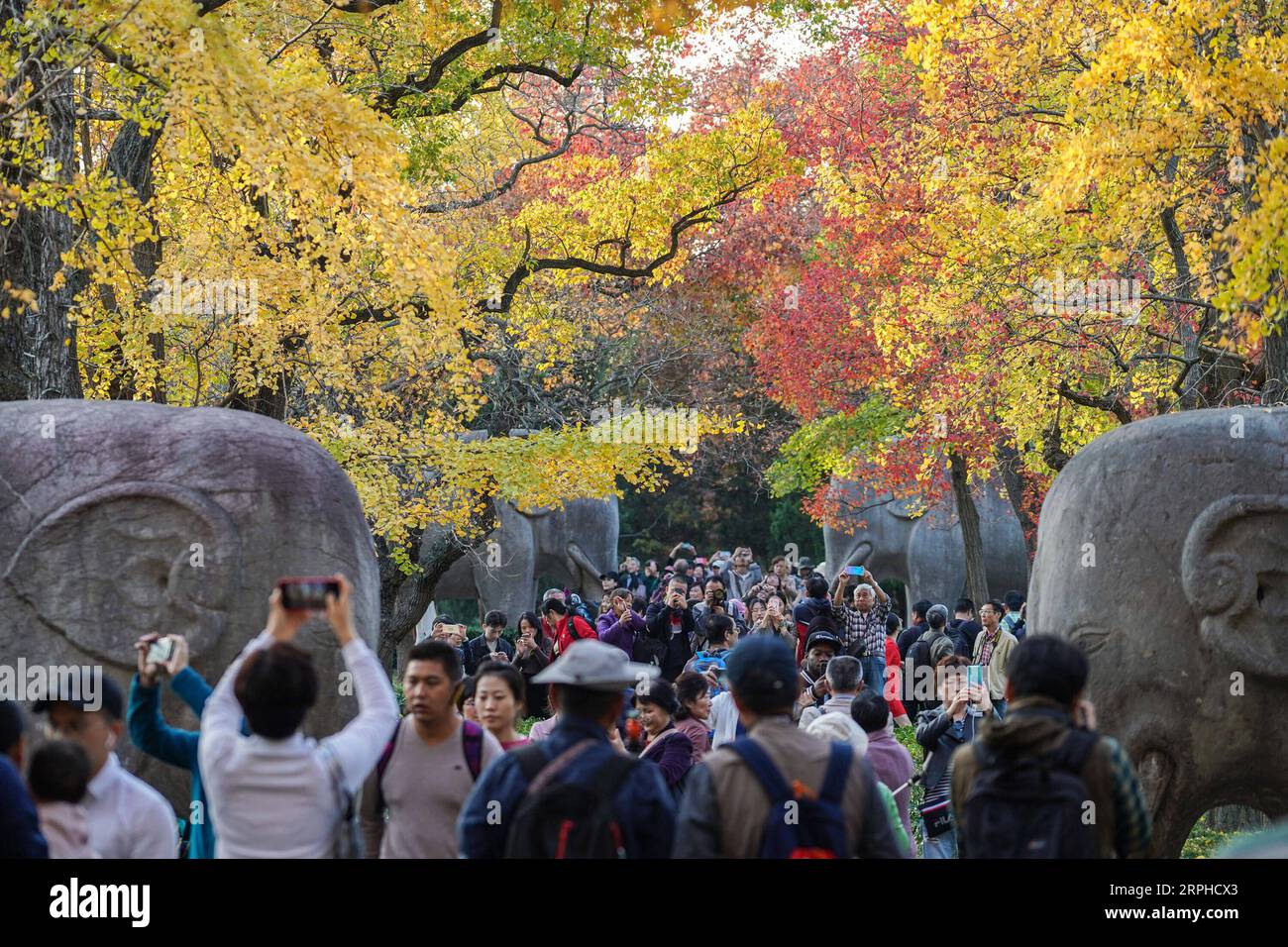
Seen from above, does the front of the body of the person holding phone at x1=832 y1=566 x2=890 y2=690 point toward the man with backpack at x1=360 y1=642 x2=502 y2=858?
yes

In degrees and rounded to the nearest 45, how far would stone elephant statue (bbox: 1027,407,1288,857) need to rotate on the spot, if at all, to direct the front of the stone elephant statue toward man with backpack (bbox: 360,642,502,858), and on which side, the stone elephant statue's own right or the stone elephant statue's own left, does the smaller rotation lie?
approximately 45° to the stone elephant statue's own left

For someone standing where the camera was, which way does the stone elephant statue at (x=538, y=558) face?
facing to the right of the viewer

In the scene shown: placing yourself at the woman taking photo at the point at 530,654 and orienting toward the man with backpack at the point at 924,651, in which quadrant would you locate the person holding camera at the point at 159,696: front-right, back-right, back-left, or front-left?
back-right

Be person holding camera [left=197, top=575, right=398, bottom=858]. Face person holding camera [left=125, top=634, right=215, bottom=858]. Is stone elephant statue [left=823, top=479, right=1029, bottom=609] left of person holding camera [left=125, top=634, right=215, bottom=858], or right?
right

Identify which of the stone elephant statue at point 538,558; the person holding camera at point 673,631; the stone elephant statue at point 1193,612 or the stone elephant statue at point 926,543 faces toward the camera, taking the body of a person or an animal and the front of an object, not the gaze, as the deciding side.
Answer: the person holding camera

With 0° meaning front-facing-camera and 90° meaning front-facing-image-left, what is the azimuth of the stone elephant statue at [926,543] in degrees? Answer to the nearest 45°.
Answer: approximately 90°

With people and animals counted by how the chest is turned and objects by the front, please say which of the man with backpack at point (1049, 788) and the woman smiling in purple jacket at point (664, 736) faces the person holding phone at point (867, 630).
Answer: the man with backpack
